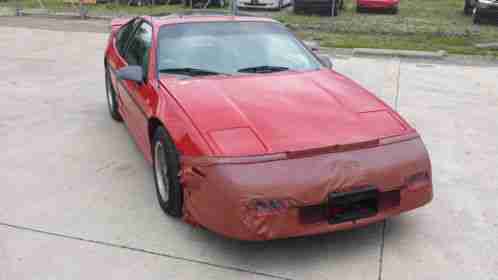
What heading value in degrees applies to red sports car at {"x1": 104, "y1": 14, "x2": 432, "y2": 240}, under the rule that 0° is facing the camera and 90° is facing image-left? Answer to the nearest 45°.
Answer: approximately 315°

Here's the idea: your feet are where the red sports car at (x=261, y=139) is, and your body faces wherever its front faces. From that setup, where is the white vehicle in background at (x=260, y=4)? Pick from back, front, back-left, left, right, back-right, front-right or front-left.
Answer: back-left

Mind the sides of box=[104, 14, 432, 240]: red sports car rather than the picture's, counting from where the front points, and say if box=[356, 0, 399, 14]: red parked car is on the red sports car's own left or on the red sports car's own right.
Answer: on the red sports car's own left
